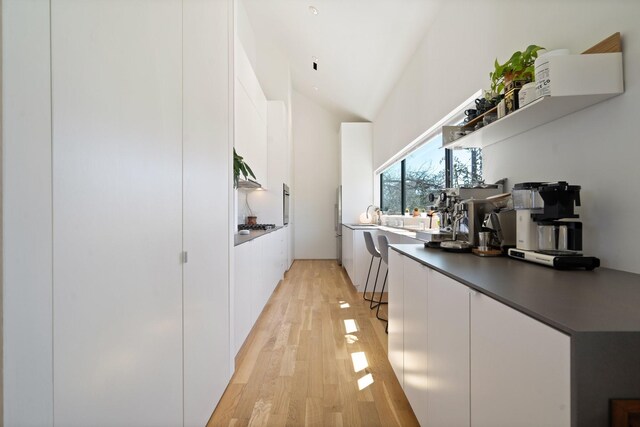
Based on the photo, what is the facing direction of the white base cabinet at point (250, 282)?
to the viewer's right

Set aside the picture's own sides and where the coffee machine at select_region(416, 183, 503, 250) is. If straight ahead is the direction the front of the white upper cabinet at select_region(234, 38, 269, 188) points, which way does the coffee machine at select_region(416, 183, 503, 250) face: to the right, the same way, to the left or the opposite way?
the opposite way

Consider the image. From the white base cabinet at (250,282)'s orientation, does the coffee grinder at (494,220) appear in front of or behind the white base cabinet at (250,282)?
in front

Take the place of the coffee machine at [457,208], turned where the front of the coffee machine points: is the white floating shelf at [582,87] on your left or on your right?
on your left

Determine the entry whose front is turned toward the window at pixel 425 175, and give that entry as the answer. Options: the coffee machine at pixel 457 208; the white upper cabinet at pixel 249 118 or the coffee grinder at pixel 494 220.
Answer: the white upper cabinet

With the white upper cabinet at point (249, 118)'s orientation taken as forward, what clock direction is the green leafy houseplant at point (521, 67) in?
The green leafy houseplant is roughly at 2 o'clock from the white upper cabinet.

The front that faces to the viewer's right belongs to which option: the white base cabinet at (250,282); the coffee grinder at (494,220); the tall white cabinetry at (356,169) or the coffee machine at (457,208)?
the white base cabinet

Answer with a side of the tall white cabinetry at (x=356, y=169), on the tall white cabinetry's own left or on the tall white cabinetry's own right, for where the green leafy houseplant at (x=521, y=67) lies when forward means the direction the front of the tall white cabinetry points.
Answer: on the tall white cabinetry's own left

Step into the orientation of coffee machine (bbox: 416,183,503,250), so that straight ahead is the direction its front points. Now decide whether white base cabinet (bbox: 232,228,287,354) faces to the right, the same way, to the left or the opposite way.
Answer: the opposite way

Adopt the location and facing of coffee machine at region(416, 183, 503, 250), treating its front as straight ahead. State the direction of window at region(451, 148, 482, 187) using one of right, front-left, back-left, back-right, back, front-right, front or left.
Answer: back-right

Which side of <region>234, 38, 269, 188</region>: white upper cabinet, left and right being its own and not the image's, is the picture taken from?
right
